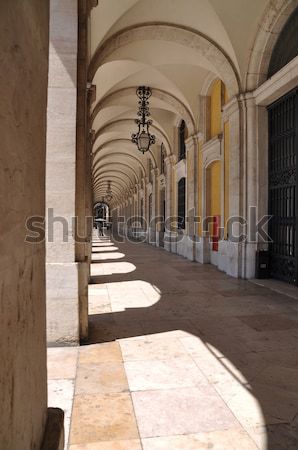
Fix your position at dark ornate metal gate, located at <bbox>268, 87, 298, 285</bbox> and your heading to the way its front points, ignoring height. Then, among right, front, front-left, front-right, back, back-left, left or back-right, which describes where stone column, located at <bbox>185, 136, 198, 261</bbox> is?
front-right

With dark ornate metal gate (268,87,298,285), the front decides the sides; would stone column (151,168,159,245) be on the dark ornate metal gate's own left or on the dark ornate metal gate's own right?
on the dark ornate metal gate's own right

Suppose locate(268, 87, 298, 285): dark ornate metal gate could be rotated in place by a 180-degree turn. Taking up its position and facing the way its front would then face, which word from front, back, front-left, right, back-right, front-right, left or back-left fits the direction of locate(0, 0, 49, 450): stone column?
right

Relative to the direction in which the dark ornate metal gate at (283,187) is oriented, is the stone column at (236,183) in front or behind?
in front

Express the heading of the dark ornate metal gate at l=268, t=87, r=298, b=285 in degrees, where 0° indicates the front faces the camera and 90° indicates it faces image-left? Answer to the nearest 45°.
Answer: approximately 90°

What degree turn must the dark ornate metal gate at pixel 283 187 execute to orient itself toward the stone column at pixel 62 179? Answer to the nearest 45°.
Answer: approximately 45° to its left

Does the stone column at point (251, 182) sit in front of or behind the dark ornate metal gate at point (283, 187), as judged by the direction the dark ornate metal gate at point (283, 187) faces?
in front

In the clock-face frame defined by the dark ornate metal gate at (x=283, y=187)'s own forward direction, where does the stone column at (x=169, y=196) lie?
The stone column is roughly at 2 o'clock from the dark ornate metal gate.
